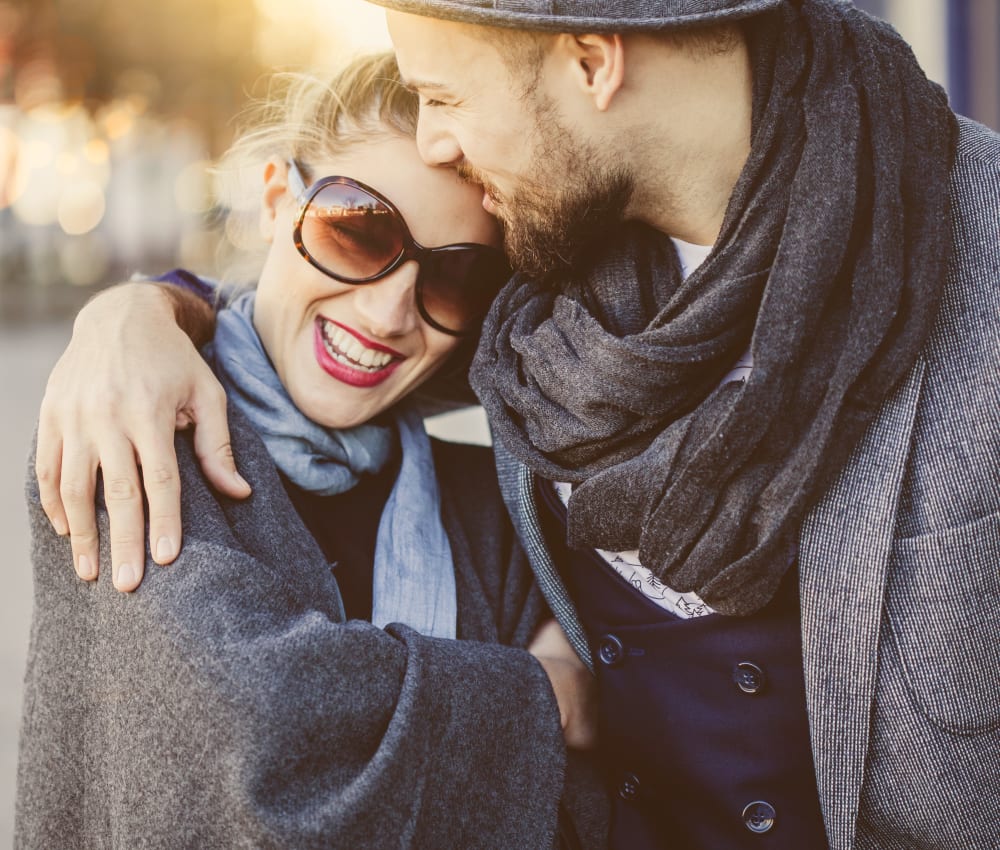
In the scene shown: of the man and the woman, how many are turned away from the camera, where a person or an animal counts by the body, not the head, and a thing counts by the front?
0

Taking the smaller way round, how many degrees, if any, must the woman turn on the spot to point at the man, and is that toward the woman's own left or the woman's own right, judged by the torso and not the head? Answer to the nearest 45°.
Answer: approximately 45° to the woman's own left

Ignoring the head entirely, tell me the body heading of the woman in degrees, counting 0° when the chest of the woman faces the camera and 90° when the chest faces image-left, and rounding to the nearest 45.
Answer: approximately 315°

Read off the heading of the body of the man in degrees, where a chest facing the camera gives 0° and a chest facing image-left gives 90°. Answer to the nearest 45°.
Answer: approximately 45°

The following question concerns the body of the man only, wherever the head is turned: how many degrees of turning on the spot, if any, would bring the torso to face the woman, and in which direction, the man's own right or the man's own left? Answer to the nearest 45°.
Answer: approximately 45° to the man's own right
